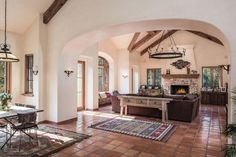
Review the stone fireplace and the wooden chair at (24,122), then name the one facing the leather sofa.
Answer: the stone fireplace

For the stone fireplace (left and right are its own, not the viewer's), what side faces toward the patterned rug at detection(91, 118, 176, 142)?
front

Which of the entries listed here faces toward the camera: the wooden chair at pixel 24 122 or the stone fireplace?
the stone fireplace

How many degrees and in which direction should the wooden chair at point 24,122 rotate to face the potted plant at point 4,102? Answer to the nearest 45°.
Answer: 0° — it already faces it

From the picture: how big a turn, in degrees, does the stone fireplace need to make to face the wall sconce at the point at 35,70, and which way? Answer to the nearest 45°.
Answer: approximately 45° to its right

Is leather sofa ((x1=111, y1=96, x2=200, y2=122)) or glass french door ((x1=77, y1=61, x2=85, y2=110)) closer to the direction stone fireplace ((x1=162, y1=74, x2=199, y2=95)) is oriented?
the leather sofa

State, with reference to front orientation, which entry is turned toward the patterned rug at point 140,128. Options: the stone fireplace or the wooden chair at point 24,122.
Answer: the stone fireplace

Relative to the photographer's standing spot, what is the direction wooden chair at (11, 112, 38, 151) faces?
facing away from the viewer and to the left of the viewer

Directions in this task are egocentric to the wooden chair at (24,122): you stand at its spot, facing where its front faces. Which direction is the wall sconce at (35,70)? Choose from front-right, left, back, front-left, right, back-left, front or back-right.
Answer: front-right

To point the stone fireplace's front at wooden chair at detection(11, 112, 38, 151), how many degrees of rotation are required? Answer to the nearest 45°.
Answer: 0° — it already faces it

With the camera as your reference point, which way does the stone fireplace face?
facing the viewer

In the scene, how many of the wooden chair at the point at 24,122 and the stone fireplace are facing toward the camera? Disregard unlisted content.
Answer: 1

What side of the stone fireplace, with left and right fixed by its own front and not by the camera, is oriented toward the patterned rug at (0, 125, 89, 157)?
front

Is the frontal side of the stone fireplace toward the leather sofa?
yes

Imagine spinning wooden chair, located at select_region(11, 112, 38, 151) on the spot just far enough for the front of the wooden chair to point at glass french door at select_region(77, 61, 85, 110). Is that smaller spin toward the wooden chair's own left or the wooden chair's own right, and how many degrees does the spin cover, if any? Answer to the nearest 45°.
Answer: approximately 90° to the wooden chair's own right

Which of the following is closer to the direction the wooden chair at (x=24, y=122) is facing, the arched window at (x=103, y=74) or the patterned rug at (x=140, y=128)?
the arched window

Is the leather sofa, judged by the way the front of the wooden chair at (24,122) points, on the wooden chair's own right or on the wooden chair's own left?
on the wooden chair's own right
